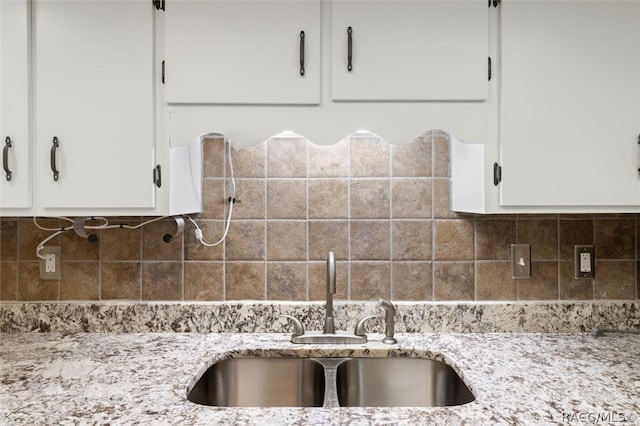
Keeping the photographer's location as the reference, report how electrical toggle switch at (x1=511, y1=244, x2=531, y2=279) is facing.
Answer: facing the viewer

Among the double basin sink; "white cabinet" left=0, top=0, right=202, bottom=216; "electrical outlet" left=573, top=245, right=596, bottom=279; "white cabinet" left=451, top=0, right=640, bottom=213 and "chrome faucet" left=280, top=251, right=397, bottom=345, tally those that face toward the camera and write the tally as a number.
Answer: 5

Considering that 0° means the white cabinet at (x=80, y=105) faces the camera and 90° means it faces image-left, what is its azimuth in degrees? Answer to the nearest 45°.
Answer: approximately 0°

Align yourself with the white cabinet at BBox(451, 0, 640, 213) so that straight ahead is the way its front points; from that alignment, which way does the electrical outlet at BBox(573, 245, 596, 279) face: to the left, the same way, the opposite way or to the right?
the same way

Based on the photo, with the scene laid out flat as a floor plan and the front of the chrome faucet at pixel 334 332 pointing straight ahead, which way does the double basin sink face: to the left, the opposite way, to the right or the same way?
the same way

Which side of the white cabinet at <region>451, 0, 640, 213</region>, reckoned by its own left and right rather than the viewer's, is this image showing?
front

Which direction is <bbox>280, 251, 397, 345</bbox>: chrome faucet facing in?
toward the camera

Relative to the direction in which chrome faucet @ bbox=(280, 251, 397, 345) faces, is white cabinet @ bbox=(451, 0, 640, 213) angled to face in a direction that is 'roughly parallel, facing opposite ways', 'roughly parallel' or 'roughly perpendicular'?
roughly parallel

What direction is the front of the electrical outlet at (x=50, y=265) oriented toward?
toward the camera

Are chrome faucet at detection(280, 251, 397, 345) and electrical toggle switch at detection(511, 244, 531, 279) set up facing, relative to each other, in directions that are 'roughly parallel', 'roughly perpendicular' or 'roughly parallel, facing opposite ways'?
roughly parallel

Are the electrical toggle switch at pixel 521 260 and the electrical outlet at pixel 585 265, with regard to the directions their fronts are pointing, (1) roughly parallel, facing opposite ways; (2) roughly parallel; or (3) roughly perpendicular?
roughly parallel

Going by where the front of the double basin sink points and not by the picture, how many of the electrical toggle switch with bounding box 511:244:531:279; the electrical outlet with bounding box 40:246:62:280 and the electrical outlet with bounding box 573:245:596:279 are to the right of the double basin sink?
1
